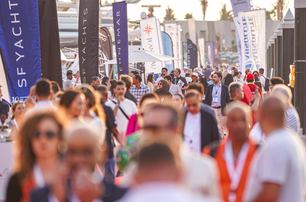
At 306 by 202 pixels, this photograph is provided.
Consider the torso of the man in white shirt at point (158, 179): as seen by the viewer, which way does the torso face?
away from the camera

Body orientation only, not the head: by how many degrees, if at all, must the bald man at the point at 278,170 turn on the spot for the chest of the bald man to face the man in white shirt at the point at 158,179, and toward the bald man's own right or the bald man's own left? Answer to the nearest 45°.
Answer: approximately 135° to the bald man's own left

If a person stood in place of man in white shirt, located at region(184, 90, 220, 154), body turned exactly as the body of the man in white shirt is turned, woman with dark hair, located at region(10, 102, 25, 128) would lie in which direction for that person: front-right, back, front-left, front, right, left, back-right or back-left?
right

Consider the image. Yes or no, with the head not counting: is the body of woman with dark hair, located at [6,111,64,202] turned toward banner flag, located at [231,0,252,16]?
no

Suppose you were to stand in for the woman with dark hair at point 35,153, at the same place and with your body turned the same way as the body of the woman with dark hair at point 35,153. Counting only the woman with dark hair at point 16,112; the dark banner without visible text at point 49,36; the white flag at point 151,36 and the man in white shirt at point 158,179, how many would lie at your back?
3

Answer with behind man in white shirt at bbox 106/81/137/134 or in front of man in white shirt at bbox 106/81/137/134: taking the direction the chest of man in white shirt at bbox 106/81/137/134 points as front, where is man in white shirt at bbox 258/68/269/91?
behind

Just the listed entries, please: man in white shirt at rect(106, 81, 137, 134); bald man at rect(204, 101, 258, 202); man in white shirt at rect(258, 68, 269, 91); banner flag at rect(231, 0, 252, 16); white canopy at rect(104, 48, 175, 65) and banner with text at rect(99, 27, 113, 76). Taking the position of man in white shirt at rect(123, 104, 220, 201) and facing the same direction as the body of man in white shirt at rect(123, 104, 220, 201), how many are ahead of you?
0

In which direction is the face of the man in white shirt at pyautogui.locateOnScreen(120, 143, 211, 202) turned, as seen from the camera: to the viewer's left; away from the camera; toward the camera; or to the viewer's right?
away from the camera

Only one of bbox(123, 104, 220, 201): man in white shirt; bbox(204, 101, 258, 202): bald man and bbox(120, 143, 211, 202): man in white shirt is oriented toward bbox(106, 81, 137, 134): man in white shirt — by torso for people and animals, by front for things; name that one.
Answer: bbox(120, 143, 211, 202): man in white shirt

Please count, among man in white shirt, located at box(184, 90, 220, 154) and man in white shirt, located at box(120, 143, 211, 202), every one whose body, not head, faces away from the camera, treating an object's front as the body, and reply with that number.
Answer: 1

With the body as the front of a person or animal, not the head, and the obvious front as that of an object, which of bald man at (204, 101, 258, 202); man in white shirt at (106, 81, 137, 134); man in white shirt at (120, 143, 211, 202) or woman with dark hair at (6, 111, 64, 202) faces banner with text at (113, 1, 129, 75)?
man in white shirt at (120, 143, 211, 202)

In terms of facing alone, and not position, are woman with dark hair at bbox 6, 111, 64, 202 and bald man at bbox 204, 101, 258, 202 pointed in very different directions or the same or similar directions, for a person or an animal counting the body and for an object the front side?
same or similar directions

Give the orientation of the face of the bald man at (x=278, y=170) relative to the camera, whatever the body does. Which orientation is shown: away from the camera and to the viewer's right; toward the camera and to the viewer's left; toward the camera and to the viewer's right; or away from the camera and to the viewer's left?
away from the camera and to the viewer's left

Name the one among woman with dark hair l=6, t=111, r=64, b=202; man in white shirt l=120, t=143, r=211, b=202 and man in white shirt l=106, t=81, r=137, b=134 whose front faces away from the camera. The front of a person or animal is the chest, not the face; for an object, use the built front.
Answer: man in white shirt l=120, t=143, r=211, b=202

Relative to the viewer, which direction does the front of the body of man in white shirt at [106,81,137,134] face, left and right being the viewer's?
facing the viewer

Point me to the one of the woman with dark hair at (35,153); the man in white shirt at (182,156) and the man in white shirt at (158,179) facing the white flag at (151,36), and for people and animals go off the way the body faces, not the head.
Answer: the man in white shirt at (158,179)

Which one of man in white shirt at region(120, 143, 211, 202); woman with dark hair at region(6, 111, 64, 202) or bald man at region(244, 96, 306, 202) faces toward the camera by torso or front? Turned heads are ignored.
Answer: the woman with dark hair

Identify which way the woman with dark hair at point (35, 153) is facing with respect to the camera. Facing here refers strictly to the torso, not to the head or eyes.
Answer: toward the camera

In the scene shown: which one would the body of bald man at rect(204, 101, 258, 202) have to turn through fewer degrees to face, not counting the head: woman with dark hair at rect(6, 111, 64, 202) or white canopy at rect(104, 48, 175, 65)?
the woman with dark hair
